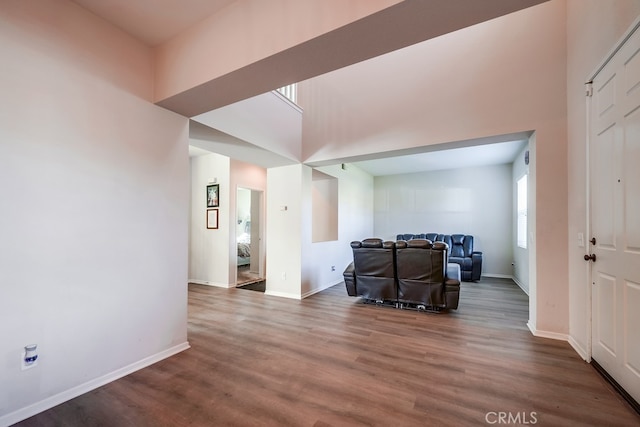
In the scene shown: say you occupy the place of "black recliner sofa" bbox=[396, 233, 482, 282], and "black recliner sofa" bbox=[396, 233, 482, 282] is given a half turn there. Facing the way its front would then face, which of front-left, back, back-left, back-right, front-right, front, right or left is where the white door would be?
back

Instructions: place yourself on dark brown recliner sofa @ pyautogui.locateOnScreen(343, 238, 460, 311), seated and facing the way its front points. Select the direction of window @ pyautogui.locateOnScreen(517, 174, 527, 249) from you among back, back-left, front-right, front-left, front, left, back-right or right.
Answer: front-right

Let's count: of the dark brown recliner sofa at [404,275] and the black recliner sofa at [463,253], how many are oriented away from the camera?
1

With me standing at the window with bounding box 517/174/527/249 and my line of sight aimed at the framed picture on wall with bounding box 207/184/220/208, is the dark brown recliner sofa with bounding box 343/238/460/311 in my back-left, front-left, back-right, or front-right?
front-left

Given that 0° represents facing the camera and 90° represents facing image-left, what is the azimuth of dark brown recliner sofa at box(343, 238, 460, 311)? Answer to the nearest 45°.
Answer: approximately 180°

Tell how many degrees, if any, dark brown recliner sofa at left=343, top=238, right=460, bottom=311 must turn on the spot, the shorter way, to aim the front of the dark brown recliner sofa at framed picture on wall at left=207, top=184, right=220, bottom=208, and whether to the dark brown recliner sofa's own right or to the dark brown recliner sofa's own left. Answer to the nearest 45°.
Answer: approximately 90° to the dark brown recliner sofa's own left

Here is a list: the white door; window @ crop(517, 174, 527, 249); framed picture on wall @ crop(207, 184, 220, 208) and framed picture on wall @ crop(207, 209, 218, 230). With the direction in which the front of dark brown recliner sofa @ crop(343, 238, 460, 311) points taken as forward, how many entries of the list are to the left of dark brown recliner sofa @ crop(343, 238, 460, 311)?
2

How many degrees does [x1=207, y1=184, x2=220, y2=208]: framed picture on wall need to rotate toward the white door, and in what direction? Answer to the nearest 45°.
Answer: approximately 90° to its left

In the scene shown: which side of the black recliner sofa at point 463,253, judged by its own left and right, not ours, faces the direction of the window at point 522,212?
left

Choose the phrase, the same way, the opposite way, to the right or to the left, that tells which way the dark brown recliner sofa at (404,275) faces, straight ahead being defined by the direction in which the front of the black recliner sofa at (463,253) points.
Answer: the opposite way

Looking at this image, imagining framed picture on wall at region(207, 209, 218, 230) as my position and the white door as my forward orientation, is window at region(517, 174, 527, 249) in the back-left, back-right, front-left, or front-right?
front-left

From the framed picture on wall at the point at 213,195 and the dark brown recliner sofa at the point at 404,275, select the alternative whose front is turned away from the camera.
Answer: the dark brown recliner sofa

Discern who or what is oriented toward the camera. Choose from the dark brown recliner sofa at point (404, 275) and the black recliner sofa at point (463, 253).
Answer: the black recliner sofa at point (463, 253)

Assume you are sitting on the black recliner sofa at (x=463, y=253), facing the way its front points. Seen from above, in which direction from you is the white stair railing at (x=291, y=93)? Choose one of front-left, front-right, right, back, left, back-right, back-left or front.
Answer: front-right

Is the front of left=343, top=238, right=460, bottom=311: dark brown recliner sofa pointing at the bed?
no

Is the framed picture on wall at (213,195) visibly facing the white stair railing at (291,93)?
no

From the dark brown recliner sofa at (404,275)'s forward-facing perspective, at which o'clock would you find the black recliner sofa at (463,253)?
the black recliner sofa at (463,253) is roughly at 1 o'clock from the dark brown recliner sofa at (404,275).

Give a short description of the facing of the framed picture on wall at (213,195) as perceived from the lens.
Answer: facing the viewer and to the left of the viewer

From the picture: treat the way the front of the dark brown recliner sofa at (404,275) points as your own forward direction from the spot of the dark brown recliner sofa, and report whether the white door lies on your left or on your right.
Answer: on your right

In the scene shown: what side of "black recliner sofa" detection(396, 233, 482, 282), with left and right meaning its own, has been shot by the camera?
front
